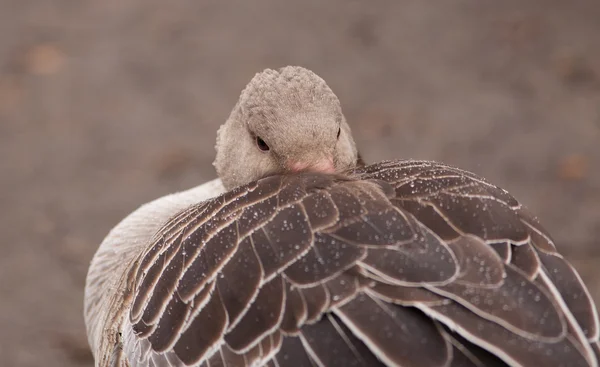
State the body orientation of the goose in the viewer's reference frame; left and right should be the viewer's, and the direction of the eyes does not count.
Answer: facing away from the viewer and to the left of the viewer
